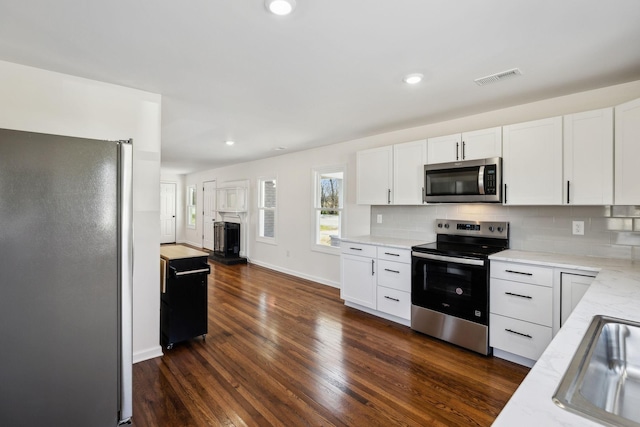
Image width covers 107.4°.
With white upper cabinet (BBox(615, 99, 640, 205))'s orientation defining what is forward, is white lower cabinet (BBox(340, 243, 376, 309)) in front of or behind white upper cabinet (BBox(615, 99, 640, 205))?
in front

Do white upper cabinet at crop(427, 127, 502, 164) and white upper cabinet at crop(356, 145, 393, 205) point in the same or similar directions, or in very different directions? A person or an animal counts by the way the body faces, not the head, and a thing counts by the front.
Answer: same or similar directions

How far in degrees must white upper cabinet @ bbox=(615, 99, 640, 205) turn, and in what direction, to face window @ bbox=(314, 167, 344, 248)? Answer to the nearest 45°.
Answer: approximately 45° to its right

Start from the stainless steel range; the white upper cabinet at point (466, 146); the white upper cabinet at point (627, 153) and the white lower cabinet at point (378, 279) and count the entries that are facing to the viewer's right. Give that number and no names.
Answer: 0

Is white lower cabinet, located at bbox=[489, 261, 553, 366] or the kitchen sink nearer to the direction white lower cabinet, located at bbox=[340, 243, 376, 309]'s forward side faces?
the kitchen sink

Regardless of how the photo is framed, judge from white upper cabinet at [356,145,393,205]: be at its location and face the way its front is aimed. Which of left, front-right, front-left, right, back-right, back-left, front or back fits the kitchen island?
front

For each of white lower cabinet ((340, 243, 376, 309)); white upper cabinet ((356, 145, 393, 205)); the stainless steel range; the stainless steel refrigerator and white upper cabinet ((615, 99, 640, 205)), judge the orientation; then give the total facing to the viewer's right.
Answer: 1

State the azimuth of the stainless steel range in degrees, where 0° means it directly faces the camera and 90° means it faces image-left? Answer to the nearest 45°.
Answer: approximately 45°

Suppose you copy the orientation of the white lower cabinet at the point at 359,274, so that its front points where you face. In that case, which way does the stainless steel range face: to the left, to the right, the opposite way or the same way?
the same way

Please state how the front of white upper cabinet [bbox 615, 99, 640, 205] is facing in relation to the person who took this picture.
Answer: facing the viewer and to the left of the viewer

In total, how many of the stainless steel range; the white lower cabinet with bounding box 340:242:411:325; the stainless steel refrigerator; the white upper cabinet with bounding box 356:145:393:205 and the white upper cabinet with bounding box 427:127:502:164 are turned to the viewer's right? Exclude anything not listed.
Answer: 1

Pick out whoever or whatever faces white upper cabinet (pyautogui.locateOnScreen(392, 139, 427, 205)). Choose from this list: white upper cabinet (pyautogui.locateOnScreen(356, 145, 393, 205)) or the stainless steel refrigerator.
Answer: the stainless steel refrigerator

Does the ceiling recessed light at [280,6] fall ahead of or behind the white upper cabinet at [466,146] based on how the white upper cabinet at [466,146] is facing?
ahead

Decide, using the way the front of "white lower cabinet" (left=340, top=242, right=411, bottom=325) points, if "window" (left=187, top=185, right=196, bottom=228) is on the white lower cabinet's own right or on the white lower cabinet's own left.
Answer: on the white lower cabinet's own right

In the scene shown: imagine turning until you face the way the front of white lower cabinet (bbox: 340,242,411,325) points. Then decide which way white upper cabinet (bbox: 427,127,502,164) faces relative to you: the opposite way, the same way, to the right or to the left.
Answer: the same way

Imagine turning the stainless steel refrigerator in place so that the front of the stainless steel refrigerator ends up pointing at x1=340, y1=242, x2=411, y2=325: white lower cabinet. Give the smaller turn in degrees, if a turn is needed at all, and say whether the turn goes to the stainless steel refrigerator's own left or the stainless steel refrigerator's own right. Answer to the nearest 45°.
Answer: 0° — it already faces it

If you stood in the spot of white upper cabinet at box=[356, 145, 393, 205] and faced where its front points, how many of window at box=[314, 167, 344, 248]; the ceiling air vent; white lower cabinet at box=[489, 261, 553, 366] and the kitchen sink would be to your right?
1

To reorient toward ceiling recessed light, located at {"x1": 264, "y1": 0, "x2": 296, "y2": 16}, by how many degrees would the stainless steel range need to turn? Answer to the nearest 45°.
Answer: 0° — it already faces it

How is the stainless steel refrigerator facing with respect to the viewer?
to the viewer's right

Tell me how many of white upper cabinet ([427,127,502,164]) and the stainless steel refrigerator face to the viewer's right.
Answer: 1
